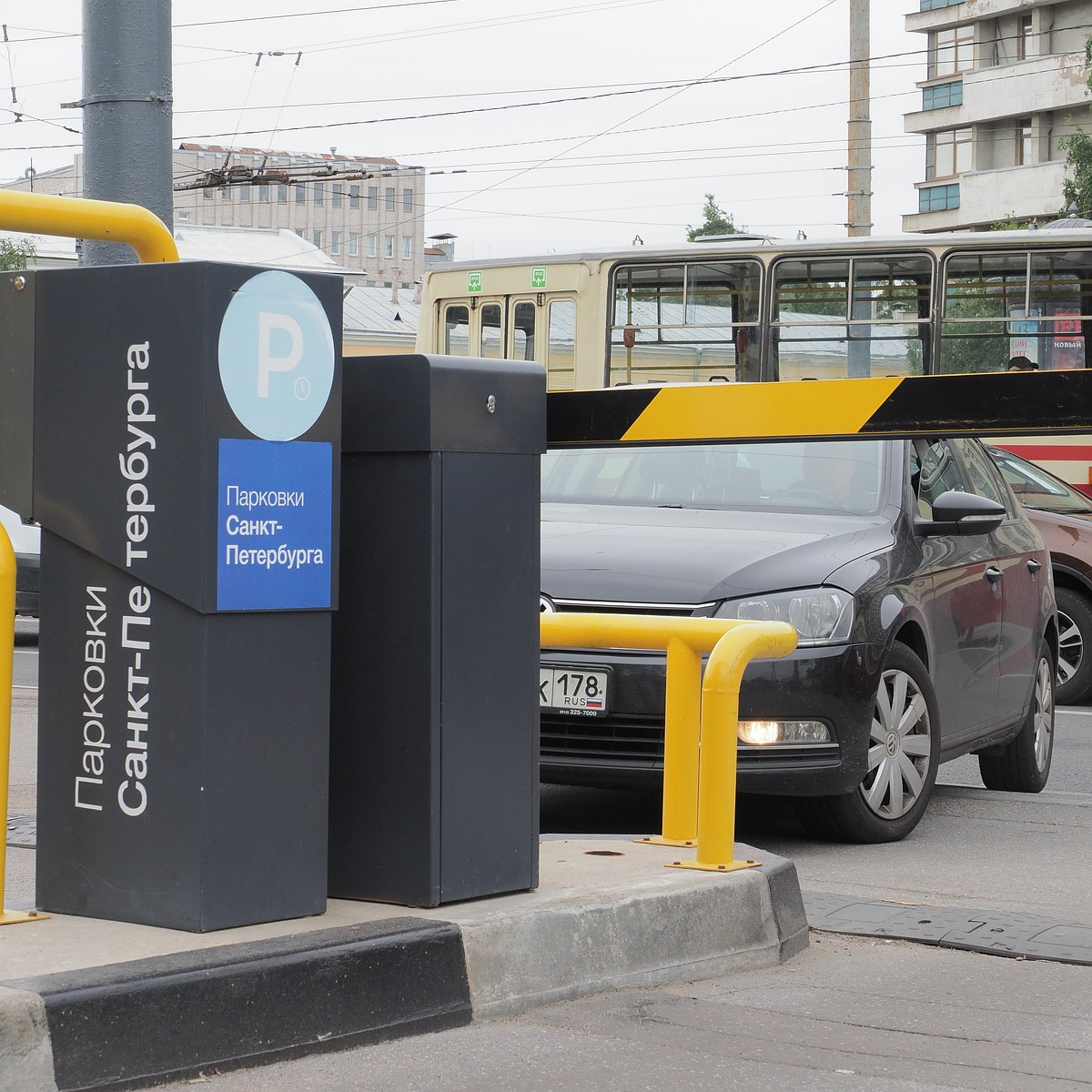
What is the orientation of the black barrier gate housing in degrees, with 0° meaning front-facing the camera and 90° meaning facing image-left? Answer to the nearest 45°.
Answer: approximately 315°

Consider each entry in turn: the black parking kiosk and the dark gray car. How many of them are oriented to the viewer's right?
0

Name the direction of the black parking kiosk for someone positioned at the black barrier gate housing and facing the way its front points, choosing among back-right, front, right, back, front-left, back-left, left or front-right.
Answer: right

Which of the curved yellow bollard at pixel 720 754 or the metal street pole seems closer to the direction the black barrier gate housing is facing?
the curved yellow bollard

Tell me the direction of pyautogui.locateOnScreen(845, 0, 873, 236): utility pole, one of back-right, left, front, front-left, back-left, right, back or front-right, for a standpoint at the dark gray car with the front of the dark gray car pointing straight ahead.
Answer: back-right
